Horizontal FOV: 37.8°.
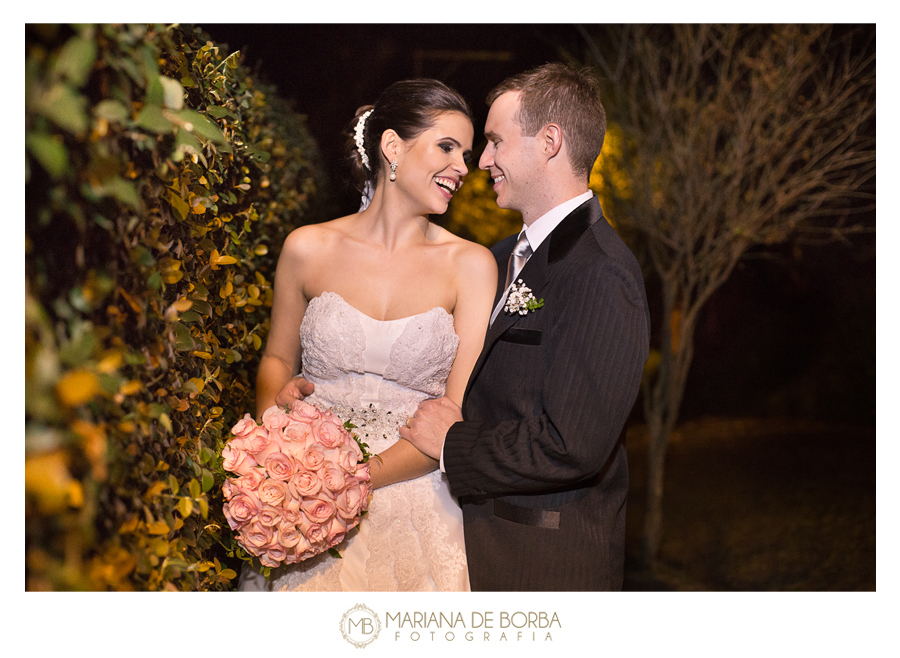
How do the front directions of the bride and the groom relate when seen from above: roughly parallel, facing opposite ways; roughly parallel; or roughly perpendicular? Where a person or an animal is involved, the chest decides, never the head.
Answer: roughly perpendicular

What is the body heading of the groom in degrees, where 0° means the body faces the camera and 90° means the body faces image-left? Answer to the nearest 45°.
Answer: approximately 90°

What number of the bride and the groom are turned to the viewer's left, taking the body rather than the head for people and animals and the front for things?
1

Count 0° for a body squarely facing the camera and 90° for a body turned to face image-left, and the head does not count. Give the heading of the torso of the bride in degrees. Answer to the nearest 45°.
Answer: approximately 0°

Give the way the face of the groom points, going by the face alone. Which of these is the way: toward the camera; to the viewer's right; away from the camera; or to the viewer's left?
to the viewer's left

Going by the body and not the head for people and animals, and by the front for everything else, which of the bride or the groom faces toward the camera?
the bride

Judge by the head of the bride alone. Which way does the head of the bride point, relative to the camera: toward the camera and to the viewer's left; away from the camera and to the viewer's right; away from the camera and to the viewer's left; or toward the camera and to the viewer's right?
toward the camera and to the viewer's right
